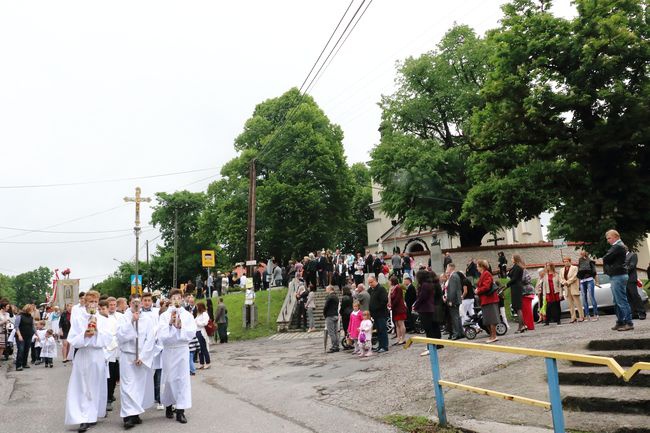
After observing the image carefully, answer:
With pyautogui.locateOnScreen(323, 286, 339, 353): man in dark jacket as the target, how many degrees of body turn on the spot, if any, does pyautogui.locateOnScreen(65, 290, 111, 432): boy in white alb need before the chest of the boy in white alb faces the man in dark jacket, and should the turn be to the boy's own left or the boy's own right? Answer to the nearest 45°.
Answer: approximately 135° to the boy's own left

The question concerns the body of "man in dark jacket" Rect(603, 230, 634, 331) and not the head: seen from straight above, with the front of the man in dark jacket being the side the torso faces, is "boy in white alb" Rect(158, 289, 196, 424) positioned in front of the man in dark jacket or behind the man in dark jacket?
in front

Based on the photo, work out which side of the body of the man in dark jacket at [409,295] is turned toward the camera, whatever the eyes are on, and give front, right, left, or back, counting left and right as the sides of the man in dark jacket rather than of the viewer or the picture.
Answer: left

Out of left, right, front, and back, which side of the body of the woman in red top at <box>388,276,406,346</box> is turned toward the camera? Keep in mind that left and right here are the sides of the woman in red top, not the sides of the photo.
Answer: left

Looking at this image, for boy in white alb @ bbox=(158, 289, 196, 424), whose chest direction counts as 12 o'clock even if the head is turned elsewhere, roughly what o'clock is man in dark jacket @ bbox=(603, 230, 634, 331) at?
The man in dark jacket is roughly at 9 o'clock from the boy in white alb.

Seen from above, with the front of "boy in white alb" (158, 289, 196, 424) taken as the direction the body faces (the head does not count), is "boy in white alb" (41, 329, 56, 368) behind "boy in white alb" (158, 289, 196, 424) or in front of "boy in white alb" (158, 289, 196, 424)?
behind

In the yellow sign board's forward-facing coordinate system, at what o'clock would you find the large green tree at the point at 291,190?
The large green tree is roughly at 7 o'clock from the yellow sign board.

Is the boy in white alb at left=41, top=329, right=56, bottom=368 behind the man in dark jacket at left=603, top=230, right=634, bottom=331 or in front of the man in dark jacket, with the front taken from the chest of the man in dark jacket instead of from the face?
in front

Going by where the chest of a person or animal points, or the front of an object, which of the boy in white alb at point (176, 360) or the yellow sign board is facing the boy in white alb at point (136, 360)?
the yellow sign board

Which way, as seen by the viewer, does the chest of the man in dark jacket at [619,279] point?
to the viewer's left
